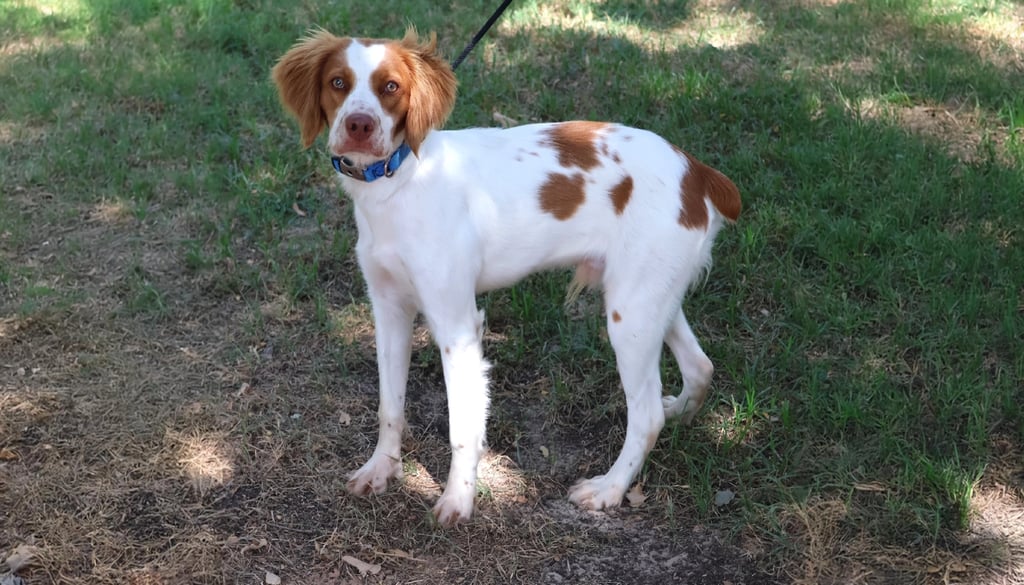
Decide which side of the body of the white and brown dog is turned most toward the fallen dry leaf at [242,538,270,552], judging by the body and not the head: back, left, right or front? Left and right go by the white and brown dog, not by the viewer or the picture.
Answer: front

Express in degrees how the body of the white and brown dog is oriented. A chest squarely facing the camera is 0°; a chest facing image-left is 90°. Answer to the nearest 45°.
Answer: approximately 45°

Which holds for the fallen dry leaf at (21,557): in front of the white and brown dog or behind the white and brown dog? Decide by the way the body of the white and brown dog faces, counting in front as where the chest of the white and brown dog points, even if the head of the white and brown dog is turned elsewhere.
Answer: in front

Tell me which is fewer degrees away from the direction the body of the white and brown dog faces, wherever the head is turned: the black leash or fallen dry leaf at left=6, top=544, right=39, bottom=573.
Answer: the fallen dry leaf

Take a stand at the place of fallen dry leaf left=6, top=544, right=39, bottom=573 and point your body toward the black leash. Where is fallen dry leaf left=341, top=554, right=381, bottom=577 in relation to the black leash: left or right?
right
